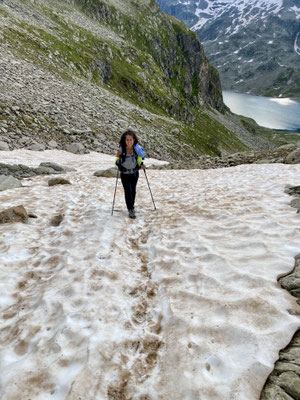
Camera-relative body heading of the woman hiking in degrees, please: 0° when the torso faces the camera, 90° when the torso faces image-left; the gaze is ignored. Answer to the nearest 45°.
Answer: approximately 0°

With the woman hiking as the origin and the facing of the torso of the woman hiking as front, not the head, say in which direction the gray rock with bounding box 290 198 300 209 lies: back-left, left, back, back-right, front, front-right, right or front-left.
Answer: left

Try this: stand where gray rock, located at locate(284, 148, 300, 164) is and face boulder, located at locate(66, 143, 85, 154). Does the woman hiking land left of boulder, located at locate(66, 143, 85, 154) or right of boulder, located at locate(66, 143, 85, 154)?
left

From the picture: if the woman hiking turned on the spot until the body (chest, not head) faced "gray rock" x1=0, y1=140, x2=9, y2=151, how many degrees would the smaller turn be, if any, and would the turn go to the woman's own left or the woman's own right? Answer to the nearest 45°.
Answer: approximately 135° to the woman's own right

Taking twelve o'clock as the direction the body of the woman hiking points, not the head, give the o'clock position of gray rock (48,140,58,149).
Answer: The gray rock is roughly at 5 o'clock from the woman hiking.

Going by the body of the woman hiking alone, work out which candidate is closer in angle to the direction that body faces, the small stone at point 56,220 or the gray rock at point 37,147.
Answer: the small stone

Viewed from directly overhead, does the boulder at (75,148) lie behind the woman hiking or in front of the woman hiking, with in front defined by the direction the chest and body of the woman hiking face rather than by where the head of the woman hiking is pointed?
behind

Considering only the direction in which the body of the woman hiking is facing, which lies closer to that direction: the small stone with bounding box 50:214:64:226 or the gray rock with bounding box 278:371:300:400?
the gray rock

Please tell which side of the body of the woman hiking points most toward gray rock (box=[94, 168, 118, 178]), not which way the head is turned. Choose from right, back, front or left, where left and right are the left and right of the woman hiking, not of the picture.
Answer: back

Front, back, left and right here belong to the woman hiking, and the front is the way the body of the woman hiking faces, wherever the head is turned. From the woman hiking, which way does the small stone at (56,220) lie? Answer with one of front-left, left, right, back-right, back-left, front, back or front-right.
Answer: right

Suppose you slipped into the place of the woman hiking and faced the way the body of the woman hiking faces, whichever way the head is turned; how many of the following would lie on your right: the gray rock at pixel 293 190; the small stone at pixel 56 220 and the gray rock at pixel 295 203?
1

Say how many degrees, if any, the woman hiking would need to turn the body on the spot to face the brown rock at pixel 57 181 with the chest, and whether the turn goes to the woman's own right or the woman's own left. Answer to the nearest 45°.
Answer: approximately 135° to the woman's own right

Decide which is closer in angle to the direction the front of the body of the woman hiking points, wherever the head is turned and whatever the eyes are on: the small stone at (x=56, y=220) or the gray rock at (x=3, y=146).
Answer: the small stone

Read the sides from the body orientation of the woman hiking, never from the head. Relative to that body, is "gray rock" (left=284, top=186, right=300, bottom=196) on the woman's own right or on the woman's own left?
on the woman's own left

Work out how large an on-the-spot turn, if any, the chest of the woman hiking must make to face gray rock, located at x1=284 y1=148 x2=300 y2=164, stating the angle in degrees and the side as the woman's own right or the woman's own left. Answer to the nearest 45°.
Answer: approximately 135° to the woman's own left

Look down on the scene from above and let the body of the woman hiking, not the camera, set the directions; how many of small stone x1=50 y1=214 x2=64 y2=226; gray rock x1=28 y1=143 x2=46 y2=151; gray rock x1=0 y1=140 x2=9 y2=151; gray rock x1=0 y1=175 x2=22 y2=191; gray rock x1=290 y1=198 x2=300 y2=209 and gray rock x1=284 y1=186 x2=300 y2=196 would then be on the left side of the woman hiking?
2
